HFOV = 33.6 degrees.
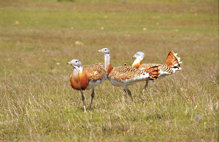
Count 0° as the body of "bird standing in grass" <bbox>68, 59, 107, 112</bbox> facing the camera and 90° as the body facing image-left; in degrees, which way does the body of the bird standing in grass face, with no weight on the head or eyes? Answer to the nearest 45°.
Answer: approximately 45°

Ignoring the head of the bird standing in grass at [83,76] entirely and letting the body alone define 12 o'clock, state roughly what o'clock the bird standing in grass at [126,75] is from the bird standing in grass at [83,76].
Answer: the bird standing in grass at [126,75] is roughly at 6 o'clock from the bird standing in grass at [83,76].

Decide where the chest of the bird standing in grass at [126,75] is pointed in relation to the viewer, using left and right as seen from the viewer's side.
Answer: facing to the left of the viewer

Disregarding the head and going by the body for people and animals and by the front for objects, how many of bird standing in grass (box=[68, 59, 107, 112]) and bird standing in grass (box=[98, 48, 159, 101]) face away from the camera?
0

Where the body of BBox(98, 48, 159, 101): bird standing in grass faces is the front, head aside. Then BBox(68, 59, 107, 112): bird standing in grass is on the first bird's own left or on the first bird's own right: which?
on the first bird's own left
